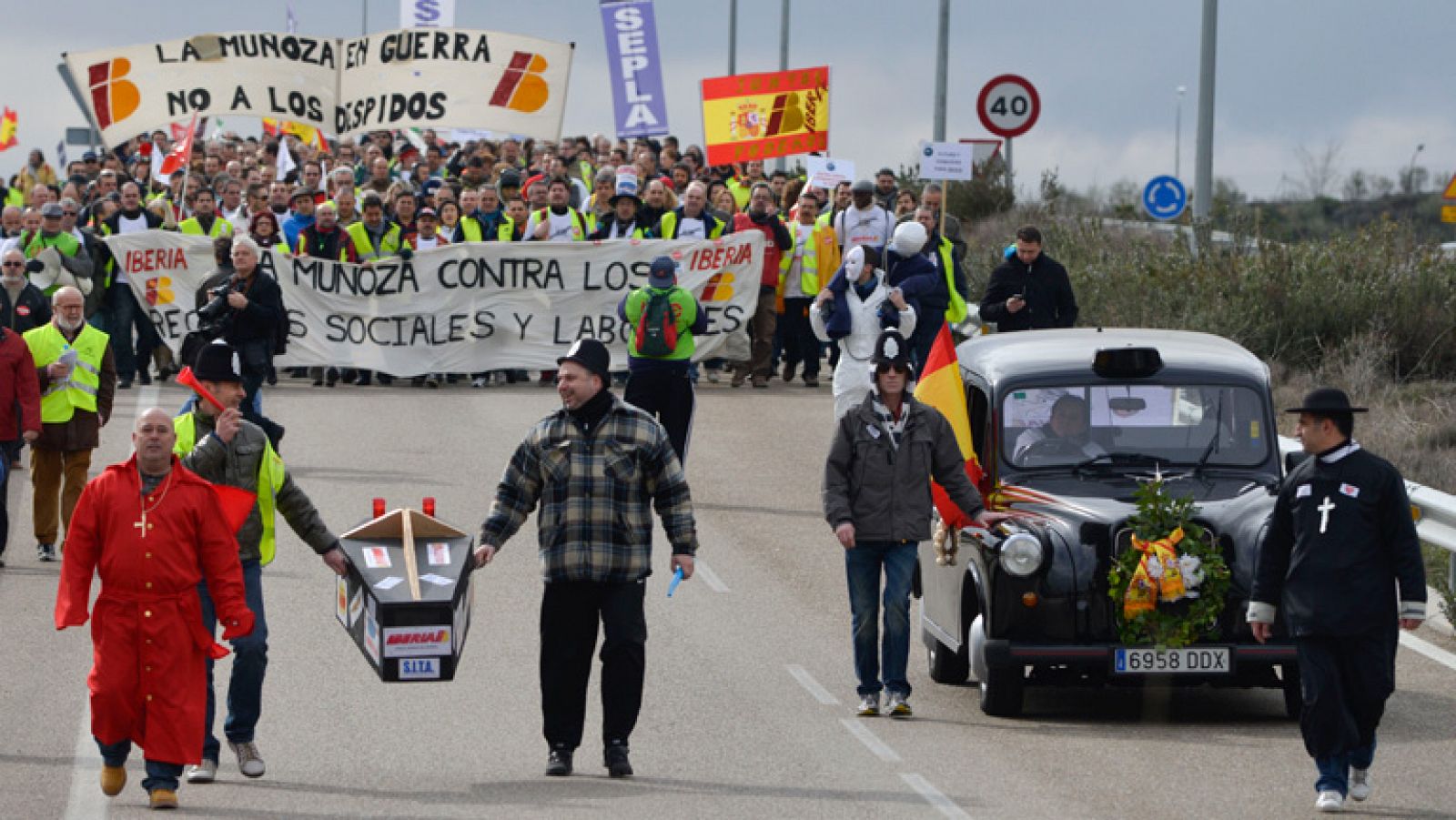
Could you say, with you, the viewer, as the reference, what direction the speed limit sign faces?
facing the viewer

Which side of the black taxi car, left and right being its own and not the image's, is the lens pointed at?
front

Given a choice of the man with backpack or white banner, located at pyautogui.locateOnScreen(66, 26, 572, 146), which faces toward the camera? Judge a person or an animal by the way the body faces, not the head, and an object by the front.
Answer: the white banner

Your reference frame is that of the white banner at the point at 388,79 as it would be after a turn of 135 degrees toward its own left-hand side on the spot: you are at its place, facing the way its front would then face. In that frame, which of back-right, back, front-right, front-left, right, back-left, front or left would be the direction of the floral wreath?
back-right

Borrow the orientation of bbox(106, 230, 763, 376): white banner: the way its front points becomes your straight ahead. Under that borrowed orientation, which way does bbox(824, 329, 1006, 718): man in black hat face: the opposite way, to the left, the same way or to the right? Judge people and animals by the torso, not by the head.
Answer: the same way

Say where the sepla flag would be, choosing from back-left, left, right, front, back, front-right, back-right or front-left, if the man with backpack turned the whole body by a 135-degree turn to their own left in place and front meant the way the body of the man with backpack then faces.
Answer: back-right

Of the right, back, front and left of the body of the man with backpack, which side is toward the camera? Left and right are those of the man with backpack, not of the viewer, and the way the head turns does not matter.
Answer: back

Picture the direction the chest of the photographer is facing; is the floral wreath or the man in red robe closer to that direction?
the man in red robe

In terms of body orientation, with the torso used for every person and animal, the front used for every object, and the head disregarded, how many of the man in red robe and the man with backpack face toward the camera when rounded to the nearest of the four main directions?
1

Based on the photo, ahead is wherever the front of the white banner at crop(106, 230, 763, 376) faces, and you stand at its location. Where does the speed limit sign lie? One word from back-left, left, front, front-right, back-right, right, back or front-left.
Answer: left

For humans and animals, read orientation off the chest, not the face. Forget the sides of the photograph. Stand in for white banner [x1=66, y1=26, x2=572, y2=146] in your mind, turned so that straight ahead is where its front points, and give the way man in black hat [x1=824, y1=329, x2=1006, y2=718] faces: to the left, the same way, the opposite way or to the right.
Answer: the same way

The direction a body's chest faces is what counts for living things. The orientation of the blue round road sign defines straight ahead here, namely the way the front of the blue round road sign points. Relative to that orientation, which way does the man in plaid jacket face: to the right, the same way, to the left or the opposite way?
the same way

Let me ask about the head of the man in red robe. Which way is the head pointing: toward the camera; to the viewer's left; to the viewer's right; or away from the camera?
toward the camera

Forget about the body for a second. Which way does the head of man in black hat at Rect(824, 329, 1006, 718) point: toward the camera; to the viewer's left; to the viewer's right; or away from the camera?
toward the camera

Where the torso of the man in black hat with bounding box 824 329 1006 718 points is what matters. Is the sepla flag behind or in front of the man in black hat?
behind

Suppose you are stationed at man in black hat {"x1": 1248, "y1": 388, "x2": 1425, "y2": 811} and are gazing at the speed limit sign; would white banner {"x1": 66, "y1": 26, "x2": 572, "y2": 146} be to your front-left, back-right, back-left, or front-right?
front-left

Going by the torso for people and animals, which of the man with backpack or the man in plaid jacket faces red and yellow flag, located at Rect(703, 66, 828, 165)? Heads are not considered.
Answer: the man with backpack

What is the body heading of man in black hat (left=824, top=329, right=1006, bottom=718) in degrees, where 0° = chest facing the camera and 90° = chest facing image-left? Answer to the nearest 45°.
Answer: approximately 0°

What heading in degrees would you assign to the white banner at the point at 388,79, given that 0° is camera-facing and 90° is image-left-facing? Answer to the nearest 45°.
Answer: approximately 0°

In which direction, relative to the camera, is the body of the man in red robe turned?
toward the camera
